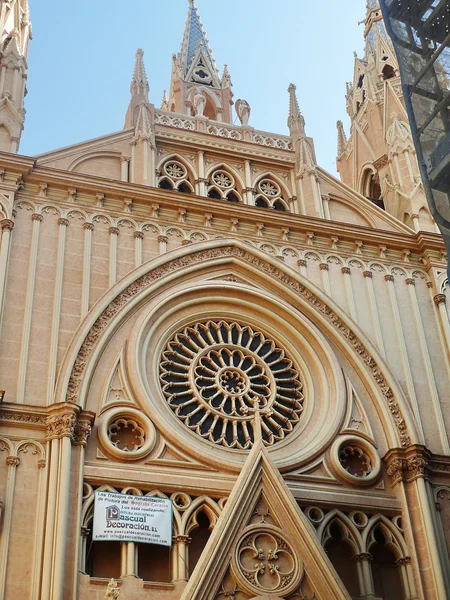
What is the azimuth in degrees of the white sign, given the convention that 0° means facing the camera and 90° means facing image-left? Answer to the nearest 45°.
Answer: approximately 0°

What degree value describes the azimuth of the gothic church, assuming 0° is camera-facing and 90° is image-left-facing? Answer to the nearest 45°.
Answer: approximately 0°
